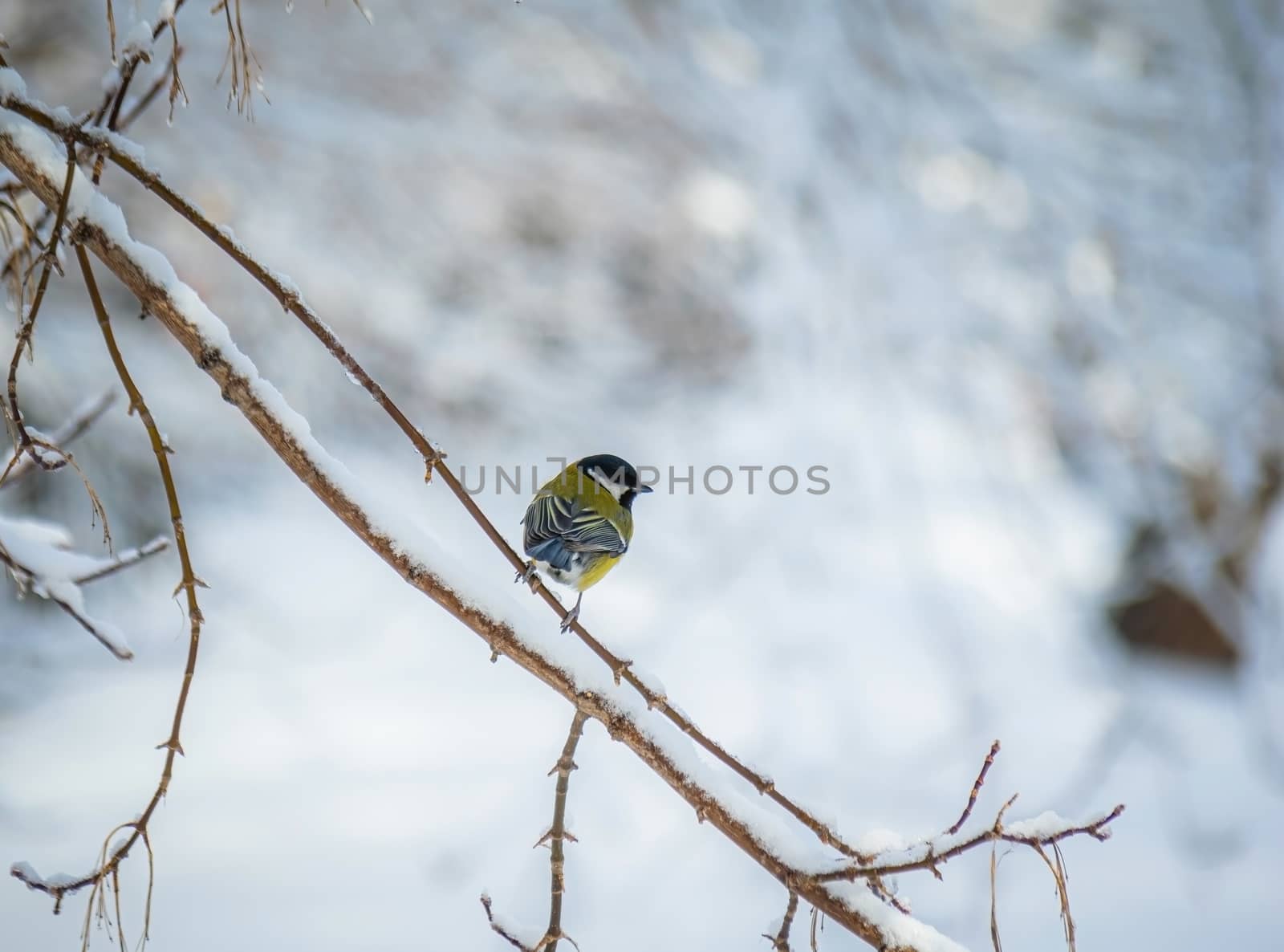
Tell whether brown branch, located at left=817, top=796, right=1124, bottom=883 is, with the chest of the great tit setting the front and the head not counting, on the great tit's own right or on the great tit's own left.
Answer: on the great tit's own right

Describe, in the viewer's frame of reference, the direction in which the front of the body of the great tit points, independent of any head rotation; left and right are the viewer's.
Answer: facing away from the viewer and to the right of the viewer
